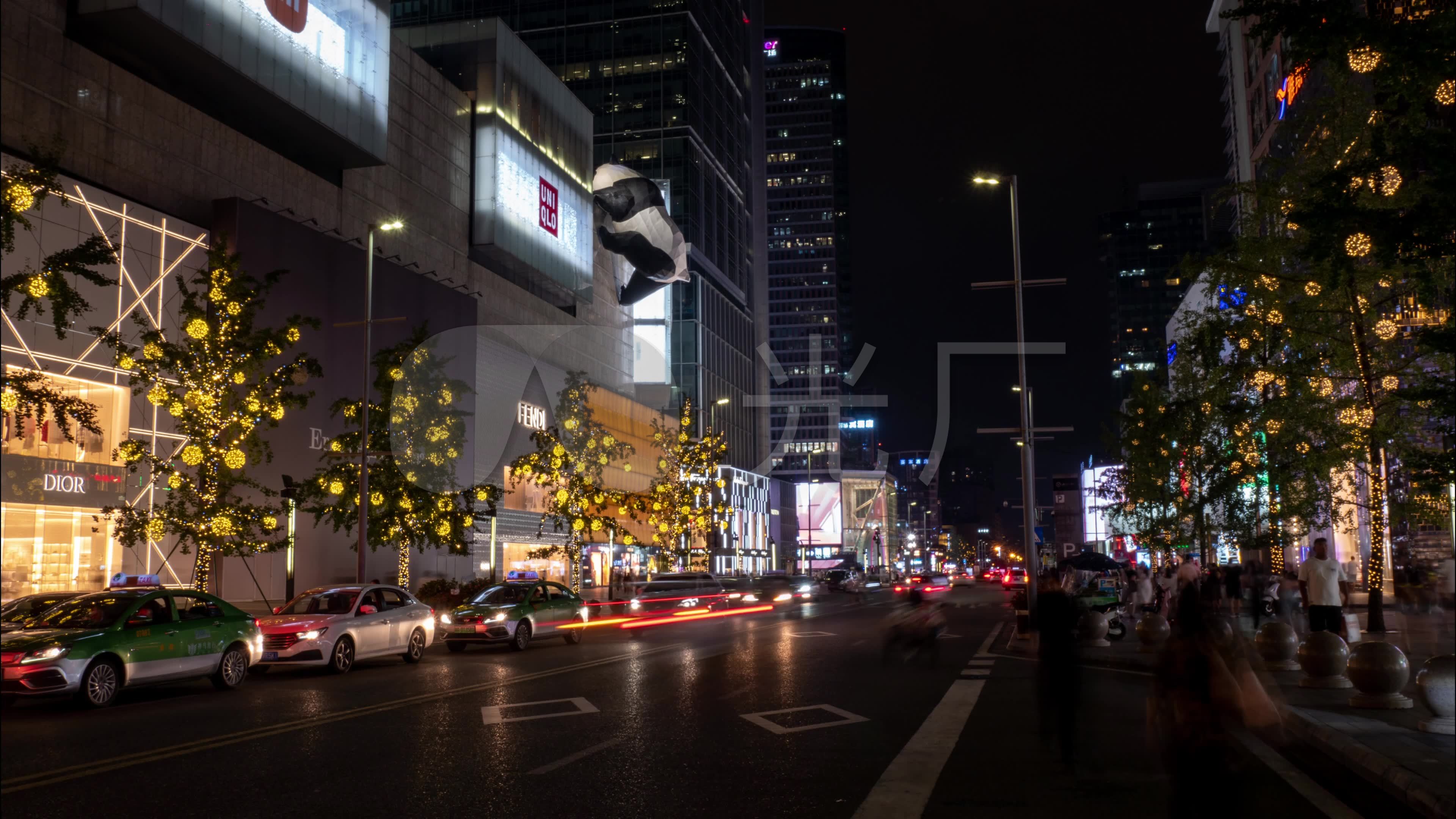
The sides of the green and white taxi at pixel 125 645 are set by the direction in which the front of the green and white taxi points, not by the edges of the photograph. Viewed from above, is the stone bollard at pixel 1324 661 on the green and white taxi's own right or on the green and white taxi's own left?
on the green and white taxi's own left

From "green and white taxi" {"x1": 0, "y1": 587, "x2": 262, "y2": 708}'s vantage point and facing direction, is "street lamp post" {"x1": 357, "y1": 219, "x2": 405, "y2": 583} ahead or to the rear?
to the rear

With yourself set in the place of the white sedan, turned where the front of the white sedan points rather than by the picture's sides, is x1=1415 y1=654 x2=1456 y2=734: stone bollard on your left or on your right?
on your left

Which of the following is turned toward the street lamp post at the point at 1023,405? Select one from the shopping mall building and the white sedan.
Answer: the shopping mall building

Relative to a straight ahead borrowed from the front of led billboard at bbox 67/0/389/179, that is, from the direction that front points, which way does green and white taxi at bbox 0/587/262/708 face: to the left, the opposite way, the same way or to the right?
to the right

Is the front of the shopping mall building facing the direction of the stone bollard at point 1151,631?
yes

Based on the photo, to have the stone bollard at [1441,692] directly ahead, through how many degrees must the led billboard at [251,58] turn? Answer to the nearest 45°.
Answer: approximately 45° to its right

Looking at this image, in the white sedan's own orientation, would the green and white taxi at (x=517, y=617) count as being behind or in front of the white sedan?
behind

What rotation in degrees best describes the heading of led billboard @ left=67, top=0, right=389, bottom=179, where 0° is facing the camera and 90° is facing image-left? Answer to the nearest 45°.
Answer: approximately 315°

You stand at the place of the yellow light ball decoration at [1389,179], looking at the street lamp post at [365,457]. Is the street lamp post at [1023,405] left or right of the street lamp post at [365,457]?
right

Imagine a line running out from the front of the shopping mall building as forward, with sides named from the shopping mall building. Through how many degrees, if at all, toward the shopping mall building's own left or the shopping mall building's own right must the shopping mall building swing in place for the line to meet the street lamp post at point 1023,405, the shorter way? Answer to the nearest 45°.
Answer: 0° — it already faces it

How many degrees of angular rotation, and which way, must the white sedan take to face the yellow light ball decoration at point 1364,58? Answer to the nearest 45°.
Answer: approximately 90° to its left

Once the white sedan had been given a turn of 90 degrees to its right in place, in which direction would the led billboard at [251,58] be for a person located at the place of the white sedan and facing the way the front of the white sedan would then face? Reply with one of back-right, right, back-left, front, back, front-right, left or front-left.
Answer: front-right

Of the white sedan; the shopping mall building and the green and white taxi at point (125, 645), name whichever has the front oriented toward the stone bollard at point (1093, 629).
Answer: the shopping mall building

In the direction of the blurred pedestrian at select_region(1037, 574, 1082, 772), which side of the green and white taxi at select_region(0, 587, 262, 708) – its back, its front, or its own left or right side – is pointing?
left

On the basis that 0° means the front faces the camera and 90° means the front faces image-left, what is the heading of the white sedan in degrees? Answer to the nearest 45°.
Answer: approximately 45°

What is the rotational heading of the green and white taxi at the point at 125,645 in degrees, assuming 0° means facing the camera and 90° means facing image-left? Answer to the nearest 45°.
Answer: approximately 45°

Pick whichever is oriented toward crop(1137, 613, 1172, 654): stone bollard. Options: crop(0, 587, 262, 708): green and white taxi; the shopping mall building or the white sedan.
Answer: the shopping mall building

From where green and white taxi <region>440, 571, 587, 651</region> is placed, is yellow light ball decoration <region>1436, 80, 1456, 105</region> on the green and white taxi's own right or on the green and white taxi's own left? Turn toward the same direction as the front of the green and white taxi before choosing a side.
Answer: on the green and white taxi's own left
